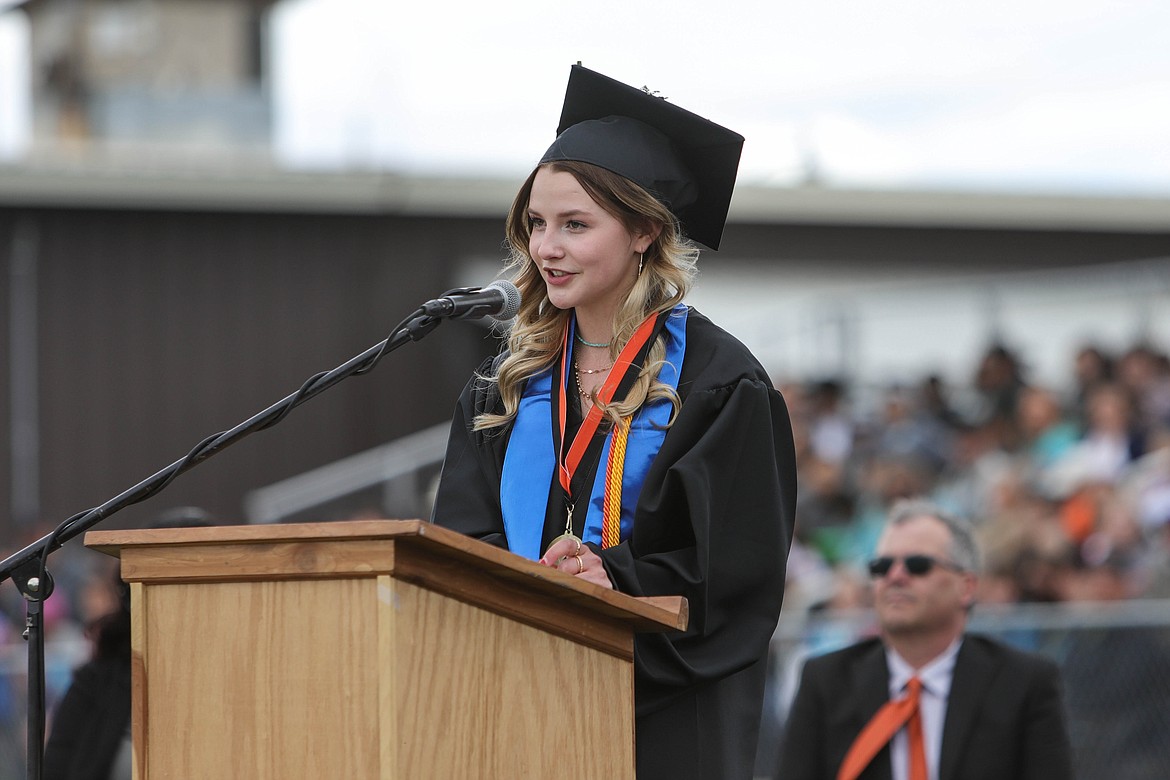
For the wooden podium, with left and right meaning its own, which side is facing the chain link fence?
back

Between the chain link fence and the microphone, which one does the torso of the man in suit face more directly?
the microphone

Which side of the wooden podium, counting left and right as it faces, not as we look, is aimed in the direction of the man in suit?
back

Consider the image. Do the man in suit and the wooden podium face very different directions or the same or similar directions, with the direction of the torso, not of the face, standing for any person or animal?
same or similar directions

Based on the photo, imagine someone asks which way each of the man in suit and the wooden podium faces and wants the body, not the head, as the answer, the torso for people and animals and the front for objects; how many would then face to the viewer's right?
0

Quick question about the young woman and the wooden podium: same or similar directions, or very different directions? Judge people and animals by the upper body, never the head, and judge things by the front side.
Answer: same or similar directions

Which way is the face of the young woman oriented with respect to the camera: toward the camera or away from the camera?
toward the camera

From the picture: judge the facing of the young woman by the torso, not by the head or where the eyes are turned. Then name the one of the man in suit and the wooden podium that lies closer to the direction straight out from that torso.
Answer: the wooden podium

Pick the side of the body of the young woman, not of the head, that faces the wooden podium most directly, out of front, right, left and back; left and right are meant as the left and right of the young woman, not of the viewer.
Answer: front

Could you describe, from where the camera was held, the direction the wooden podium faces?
facing the viewer and to the left of the viewer
